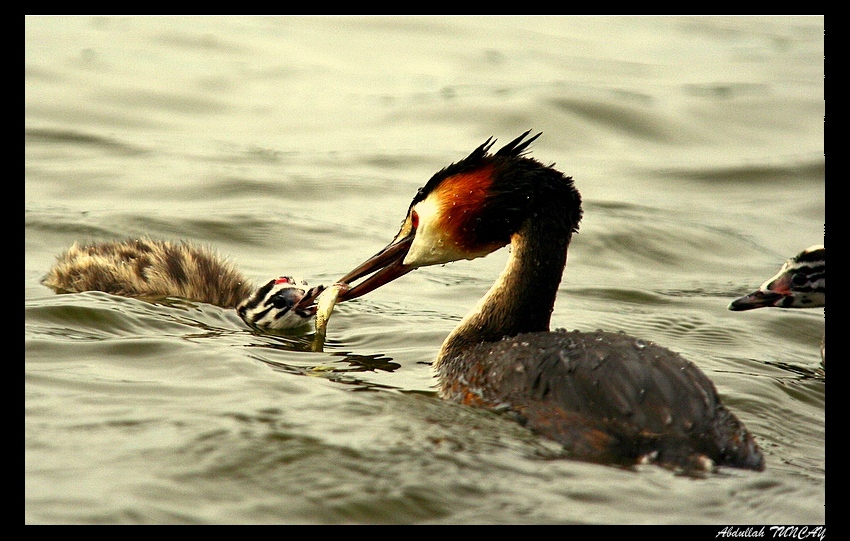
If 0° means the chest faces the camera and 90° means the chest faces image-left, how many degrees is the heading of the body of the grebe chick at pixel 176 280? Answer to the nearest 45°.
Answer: approximately 270°
